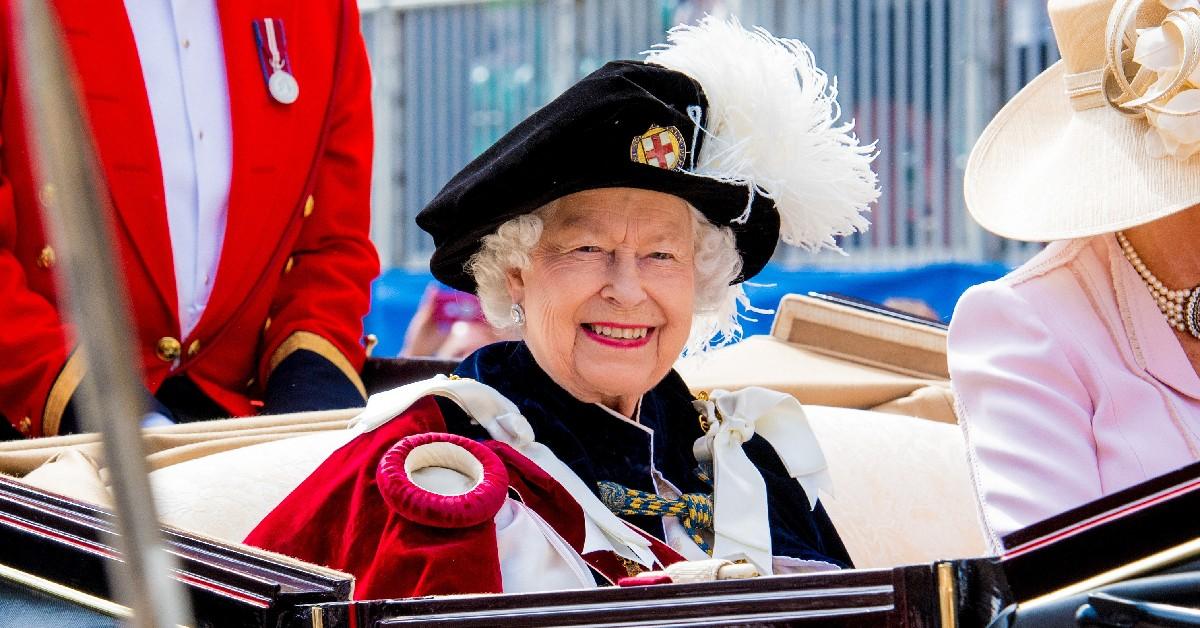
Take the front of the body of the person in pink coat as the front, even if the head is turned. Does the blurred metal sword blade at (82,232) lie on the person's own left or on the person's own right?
on the person's own right

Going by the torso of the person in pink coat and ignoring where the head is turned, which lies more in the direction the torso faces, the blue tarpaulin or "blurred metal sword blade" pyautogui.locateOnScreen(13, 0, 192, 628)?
the blurred metal sword blade

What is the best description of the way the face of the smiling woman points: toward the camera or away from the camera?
toward the camera

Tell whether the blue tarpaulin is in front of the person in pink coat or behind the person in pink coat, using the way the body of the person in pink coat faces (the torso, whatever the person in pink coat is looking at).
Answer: behind

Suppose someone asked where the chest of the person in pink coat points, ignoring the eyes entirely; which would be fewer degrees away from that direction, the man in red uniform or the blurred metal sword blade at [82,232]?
the blurred metal sword blade

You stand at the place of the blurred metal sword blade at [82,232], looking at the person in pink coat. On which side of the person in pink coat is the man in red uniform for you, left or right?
left
